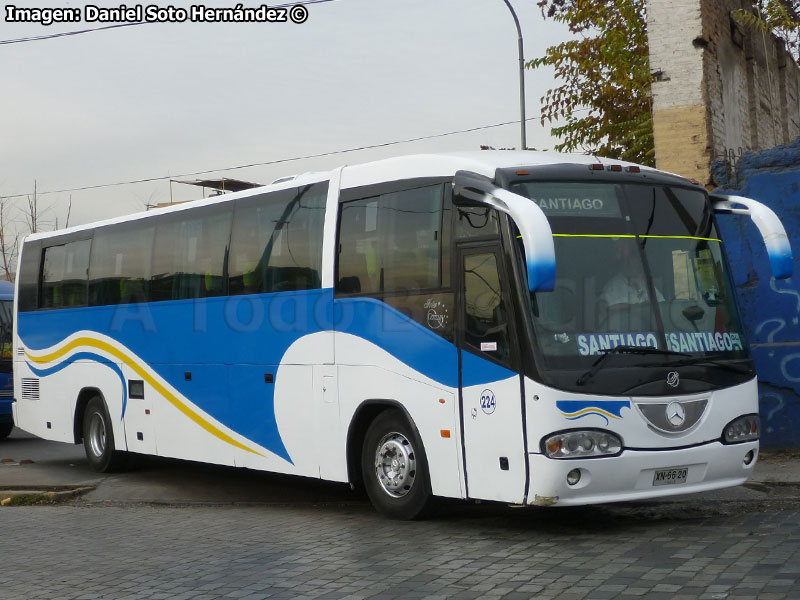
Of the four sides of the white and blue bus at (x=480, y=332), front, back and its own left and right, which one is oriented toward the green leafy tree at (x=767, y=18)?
left

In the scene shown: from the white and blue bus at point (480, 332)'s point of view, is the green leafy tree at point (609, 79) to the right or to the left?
on its left

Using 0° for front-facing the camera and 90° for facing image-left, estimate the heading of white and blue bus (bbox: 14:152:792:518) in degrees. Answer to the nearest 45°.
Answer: approximately 315°

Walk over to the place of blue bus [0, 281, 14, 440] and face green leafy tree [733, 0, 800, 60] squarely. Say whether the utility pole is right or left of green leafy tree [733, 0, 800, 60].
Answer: left

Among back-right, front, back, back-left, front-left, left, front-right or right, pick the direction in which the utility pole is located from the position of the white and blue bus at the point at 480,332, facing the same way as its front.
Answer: back-left

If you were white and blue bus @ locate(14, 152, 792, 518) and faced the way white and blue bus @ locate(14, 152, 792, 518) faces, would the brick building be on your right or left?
on your left

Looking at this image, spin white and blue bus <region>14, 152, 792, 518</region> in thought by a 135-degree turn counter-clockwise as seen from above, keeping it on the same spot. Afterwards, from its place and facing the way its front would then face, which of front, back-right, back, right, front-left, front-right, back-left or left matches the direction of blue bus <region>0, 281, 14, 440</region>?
front-left
